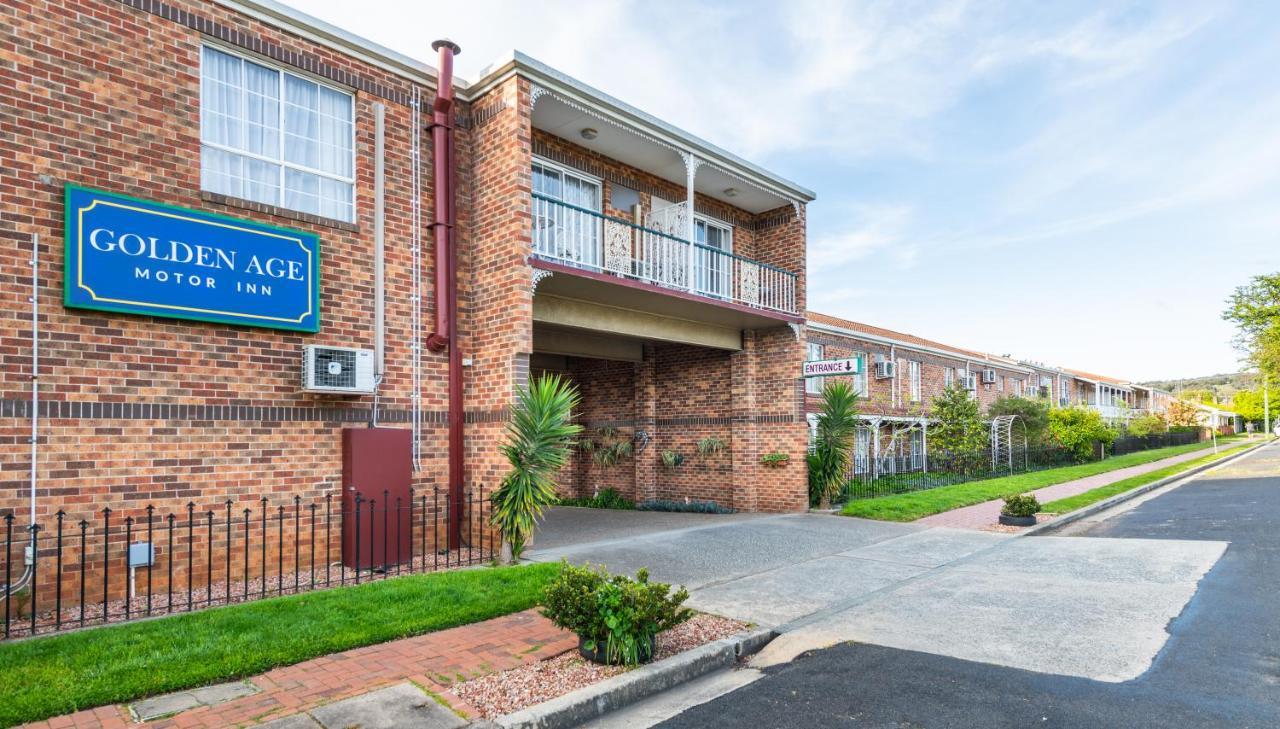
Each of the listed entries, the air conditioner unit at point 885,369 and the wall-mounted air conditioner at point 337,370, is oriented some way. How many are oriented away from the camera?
0

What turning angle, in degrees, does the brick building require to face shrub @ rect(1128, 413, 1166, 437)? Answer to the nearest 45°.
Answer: approximately 90° to its left

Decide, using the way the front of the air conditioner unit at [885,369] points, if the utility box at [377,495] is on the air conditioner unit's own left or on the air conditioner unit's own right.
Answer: on the air conditioner unit's own right

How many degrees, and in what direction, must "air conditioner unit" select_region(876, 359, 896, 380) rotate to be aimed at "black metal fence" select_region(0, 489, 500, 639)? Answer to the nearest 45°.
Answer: approximately 45° to its right

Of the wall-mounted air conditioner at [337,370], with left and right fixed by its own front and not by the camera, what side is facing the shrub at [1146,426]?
left

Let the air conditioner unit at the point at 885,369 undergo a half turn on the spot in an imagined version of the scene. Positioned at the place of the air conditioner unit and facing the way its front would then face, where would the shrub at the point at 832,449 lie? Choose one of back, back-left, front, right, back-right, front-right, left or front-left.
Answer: back-left

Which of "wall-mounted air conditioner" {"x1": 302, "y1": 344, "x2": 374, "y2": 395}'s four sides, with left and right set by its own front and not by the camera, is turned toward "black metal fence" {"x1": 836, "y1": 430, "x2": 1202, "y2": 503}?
left

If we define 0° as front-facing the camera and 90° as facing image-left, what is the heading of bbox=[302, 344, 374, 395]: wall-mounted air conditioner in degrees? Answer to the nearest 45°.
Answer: approximately 315°

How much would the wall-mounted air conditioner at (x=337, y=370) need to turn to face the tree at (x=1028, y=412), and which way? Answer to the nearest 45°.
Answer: approximately 90° to its left
